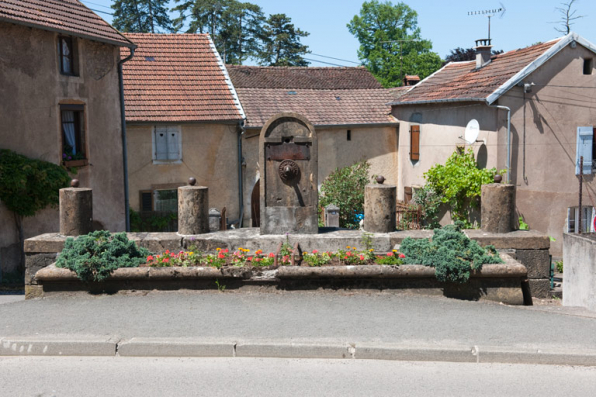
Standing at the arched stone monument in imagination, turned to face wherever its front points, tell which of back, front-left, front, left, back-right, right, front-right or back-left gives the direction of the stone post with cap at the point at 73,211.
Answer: right

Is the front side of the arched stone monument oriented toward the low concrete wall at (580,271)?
no

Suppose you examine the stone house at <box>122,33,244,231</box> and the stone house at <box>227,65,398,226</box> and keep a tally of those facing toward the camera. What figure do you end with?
2

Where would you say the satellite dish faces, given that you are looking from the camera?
facing the viewer and to the left of the viewer

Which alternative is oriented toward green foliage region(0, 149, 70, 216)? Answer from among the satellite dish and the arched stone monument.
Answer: the satellite dish

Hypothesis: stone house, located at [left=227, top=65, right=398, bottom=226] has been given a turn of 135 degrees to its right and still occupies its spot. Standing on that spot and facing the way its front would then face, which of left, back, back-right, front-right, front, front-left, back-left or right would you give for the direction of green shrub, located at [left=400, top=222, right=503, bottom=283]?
back-left

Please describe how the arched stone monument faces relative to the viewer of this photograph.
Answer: facing the viewer

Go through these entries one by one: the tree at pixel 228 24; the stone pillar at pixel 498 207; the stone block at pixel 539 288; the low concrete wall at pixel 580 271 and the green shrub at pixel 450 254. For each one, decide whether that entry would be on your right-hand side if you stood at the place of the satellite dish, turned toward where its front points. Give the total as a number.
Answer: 1

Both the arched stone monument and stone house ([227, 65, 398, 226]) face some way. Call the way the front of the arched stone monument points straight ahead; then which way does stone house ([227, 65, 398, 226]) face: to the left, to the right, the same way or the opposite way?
the same way

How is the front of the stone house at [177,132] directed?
toward the camera

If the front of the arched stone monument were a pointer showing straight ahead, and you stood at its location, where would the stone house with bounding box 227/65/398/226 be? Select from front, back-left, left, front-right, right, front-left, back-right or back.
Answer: back

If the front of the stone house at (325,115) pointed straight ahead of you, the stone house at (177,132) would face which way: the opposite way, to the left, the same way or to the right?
the same way

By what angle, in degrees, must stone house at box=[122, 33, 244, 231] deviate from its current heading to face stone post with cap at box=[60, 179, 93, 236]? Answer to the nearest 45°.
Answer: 0° — it already faces it
